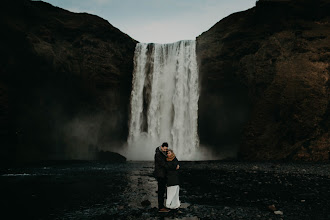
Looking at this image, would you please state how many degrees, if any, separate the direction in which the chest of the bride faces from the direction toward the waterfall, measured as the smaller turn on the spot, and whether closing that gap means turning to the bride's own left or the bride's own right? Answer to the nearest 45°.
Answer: approximately 135° to the bride's own right

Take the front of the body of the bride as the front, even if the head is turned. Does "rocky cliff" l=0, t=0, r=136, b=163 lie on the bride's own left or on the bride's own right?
on the bride's own right

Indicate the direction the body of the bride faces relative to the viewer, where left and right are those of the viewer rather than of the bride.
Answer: facing the viewer and to the left of the viewer

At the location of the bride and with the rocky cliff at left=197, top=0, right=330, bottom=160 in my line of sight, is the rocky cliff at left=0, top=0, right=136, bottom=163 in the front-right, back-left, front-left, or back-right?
front-left

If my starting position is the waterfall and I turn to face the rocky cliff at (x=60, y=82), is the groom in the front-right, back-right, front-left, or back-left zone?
front-left

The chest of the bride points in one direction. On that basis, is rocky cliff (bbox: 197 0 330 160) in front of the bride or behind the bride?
behind
